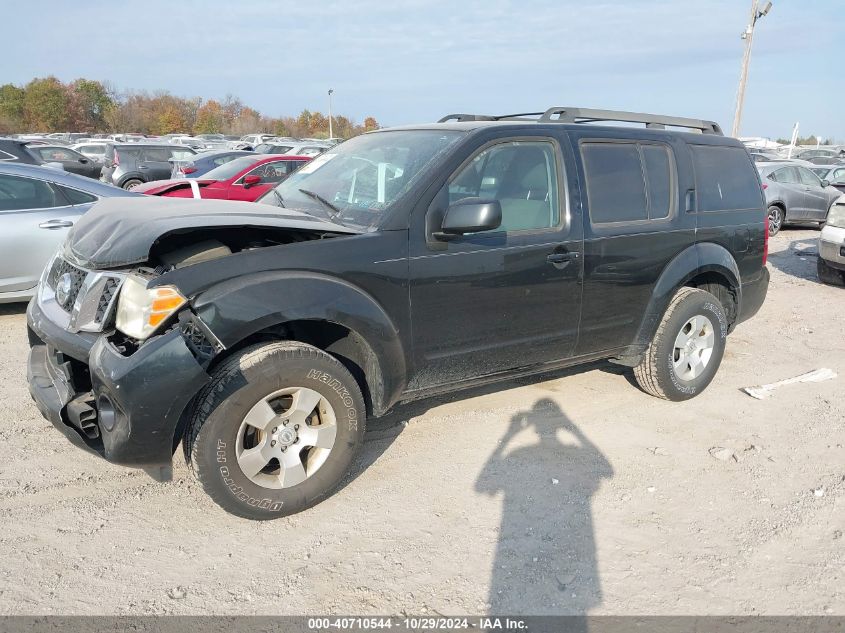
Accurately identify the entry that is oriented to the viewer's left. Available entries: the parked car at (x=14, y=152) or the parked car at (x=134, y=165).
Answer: the parked car at (x=14, y=152)

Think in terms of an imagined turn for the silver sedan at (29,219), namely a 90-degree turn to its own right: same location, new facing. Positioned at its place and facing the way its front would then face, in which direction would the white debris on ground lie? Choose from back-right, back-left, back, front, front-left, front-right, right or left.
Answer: back-right

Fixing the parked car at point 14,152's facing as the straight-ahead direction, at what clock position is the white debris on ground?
The white debris on ground is roughly at 8 o'clock from the parked car.

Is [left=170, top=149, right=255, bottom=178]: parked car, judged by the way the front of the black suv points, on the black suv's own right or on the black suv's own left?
on the black suv's own right

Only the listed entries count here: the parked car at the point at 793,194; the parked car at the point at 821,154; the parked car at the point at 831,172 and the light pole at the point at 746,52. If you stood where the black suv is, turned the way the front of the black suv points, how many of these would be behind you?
4

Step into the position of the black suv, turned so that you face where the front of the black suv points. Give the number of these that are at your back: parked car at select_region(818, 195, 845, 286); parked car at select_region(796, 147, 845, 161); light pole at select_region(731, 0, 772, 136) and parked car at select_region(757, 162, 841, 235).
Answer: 4

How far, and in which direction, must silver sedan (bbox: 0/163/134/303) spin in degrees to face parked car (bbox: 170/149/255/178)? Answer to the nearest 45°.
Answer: approximately 90° to its right

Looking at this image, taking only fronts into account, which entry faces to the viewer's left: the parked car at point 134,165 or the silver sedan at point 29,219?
the silver sedan

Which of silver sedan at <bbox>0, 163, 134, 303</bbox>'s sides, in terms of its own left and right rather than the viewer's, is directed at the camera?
left

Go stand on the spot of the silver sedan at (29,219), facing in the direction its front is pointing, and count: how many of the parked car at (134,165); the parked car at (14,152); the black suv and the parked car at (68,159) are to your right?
3

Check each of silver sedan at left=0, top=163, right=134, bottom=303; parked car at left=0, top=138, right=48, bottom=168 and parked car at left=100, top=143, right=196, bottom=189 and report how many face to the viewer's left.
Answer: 2
